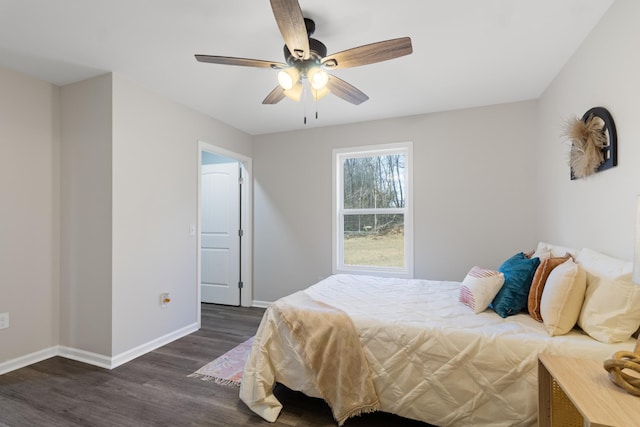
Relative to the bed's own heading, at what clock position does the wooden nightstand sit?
The wooden nightstand is roughly at 7 o'clock from the bed.

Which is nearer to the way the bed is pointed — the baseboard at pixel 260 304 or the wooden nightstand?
the baseboard

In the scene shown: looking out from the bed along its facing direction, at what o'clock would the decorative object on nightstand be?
The decorative object on nightstand is roughly at 7 o'clock from the bed.

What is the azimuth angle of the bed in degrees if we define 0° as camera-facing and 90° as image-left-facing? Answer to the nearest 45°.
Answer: approximately 90°
